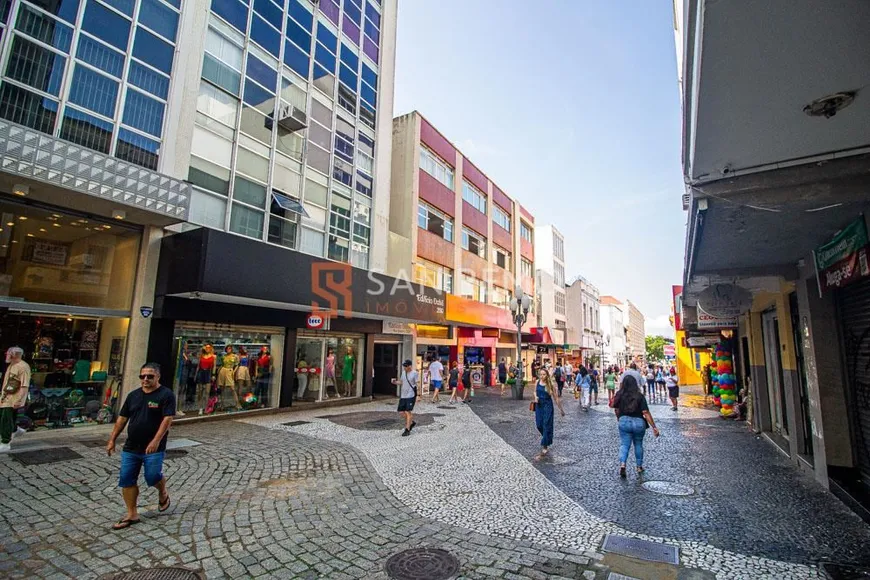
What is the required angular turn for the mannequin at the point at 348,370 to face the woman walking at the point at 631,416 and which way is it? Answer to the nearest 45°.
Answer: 0° — it already faces them

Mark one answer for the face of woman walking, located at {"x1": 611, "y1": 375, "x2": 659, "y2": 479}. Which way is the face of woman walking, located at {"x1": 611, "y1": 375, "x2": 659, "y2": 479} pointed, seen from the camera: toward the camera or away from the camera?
away from the camera

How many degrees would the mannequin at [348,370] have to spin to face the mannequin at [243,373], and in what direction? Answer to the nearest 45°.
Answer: approximately 90° to its right

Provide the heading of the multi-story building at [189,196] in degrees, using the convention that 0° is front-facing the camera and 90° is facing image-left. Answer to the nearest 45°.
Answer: approximately 315°

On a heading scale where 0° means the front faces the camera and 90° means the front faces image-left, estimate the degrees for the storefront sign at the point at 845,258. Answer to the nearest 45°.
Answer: approximately 45°

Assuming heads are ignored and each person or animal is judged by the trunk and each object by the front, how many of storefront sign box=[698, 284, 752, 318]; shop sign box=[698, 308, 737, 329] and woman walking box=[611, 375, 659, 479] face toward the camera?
2

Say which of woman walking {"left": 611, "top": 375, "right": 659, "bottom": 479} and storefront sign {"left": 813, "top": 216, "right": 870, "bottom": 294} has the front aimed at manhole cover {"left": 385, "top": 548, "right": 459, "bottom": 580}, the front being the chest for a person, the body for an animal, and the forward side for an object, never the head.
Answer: the storefront sign

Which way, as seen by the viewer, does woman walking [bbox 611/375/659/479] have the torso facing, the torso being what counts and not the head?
away from the camera

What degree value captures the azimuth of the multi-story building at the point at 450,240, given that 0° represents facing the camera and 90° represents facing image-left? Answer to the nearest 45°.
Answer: approximately 315°

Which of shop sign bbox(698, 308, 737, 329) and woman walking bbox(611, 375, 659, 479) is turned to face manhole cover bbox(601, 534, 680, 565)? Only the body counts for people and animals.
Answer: the shop sign

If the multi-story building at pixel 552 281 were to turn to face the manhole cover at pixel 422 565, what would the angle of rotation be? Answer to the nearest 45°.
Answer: approximately 45° to its right

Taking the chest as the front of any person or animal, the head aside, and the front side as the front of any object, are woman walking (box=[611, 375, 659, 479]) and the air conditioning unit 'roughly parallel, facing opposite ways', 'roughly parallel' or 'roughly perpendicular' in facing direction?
roughly perpendicular

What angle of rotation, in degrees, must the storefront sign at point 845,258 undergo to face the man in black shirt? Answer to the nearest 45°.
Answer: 0° — it already faces them

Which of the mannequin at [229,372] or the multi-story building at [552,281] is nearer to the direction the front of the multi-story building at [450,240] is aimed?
the mannequin

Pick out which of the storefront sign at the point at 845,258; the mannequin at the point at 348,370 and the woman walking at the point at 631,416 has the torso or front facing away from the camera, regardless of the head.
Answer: the woman walking

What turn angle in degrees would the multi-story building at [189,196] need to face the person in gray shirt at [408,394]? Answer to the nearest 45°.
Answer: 0° — it already faces them

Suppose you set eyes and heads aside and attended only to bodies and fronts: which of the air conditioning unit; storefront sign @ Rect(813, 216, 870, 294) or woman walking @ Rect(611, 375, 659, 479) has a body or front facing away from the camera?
the woman walking

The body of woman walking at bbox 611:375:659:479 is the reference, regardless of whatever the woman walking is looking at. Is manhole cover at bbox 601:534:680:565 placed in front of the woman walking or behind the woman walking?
behind
